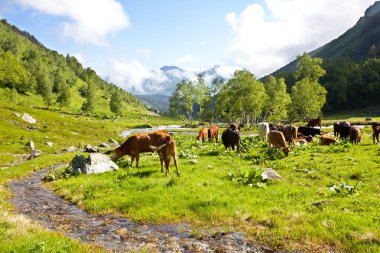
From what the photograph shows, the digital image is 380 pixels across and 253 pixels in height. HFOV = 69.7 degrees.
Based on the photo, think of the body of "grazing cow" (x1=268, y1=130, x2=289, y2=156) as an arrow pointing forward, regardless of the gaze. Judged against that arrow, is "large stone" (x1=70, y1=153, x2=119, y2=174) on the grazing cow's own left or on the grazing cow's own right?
on the grazing cow's own right

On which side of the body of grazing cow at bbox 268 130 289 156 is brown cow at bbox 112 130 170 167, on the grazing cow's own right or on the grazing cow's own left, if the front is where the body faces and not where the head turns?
on the grazing cow's own right

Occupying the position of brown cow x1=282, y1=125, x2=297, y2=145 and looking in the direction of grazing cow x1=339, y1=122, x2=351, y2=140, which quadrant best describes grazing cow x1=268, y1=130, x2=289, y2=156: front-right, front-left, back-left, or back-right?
back-right

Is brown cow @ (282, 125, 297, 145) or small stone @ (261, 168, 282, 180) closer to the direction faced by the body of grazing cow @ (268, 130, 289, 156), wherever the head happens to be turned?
the small stone

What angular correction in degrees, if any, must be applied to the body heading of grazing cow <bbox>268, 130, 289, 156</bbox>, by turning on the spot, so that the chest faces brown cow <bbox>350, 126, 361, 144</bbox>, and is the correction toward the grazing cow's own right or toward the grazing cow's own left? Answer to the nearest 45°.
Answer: approximately 90° to the grazing cow's own left

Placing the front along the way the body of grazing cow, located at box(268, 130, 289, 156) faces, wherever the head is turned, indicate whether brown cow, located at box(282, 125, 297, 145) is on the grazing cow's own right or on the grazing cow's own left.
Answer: on the grazing cow's own left

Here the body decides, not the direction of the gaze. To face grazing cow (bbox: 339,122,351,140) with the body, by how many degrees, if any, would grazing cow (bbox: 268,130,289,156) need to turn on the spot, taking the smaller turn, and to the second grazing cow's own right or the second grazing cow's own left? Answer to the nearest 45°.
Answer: approximately 90° to the second grazing cow's own left

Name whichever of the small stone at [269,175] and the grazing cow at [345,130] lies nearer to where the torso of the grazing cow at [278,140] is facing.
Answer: the small stone
